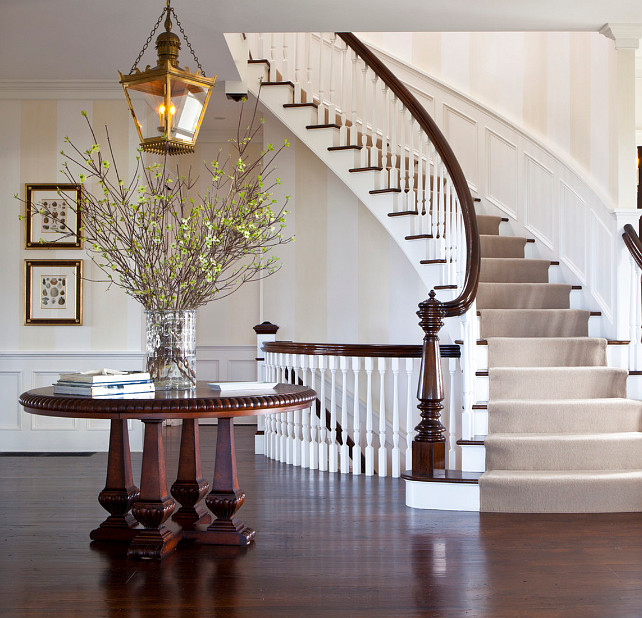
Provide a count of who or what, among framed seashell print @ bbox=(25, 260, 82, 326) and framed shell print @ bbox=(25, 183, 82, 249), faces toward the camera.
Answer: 2

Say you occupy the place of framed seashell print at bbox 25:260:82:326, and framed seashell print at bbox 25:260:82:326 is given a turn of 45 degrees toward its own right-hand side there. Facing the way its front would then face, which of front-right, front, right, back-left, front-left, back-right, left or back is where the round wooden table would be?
front-left

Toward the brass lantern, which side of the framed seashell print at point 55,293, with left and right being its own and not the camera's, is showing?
front

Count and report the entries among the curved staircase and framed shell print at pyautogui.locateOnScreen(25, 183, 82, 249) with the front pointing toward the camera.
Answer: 2

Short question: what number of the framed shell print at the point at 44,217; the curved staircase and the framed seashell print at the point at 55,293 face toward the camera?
3

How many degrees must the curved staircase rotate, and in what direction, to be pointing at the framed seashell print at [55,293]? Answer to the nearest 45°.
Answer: approximately 90° to its right

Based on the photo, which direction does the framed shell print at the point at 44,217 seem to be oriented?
toward the camera

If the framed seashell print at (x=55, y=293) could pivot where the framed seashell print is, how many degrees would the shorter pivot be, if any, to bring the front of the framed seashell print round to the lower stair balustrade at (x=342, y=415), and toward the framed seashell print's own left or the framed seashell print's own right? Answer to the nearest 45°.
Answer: approximately 45° to the framed seashell print's own left

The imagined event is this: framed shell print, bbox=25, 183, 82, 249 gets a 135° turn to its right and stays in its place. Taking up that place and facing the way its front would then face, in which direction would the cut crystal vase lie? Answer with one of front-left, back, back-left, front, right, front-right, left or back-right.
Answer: back-left

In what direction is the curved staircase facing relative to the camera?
toward the camera

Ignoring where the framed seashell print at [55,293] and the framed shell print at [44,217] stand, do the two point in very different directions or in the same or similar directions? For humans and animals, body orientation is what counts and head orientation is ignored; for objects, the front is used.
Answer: same or similar directions

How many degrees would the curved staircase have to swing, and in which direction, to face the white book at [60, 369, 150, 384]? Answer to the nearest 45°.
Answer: approximately 45° to its right

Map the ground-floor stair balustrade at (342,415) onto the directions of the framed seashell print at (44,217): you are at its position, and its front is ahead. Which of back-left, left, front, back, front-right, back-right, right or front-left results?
front-left

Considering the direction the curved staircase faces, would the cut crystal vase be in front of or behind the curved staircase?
in front

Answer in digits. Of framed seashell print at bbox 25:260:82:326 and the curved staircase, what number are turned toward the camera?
2

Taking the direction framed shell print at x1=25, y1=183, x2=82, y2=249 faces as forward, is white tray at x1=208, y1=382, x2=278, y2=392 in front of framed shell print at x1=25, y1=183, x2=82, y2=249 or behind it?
in front
